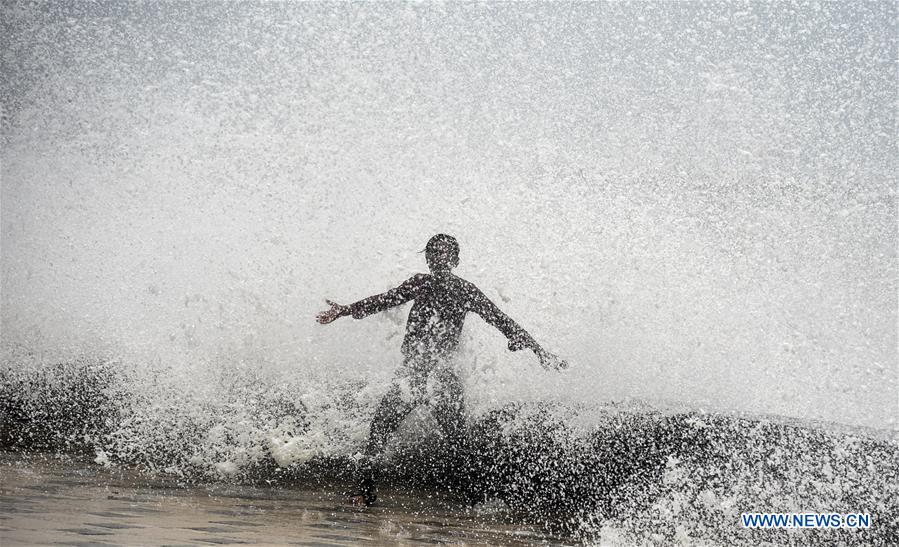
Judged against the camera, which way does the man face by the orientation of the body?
toward the camera
